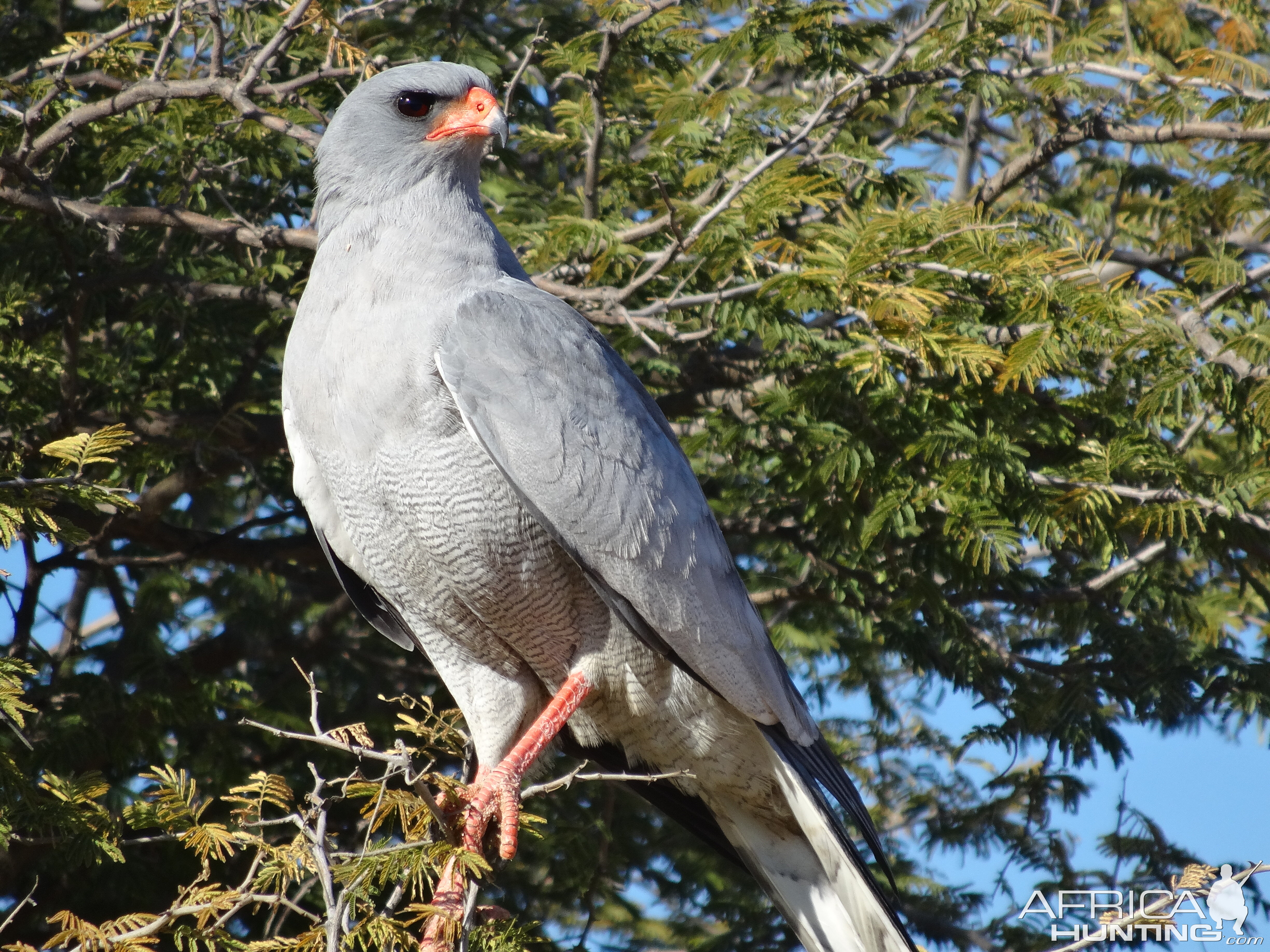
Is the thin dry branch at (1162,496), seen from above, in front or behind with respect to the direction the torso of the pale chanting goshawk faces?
behind

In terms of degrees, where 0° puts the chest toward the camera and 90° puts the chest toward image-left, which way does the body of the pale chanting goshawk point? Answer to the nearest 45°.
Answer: approximately 45°

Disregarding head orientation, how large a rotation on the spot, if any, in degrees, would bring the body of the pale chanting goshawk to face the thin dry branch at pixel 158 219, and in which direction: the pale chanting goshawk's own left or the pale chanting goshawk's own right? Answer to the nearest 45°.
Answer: approximately 45° to the pale chanting goshawk's own right
